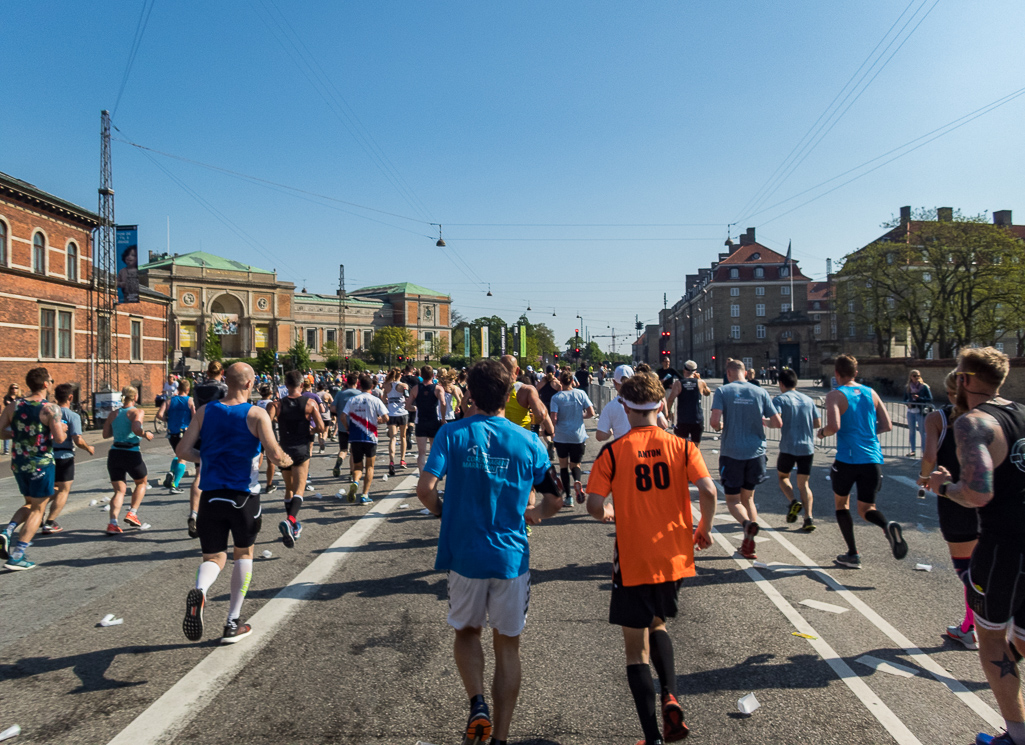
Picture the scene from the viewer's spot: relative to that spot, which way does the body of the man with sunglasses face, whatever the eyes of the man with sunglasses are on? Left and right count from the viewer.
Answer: facing away from the viewer and to the left of the viewer

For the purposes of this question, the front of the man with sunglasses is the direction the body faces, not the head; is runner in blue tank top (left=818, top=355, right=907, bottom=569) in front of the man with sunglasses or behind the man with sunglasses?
in front

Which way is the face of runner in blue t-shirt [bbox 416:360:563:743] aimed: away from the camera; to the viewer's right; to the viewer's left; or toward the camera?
away from the camera

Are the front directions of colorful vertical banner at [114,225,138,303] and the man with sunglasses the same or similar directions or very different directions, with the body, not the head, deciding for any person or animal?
very different directions

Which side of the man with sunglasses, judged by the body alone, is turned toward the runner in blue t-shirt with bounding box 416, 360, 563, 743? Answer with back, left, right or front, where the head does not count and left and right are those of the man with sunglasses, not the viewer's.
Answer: left

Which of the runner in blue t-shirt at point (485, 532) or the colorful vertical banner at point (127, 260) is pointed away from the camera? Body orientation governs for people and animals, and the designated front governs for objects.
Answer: the runner in blue t-shirt

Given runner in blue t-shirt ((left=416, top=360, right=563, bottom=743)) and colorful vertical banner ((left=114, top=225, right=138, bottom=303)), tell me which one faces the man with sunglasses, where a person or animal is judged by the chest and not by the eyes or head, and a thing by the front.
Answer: the colorful vertical banner

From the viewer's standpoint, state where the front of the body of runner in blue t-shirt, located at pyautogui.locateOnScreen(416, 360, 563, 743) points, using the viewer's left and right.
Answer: facing away from the viewer

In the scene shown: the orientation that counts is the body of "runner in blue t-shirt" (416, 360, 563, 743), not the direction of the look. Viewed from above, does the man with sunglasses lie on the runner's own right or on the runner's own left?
on the runner's own right

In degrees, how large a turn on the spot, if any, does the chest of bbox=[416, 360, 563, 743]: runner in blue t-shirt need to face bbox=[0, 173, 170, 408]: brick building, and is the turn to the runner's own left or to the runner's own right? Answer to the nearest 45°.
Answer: approximately 45° to the runner's own left
